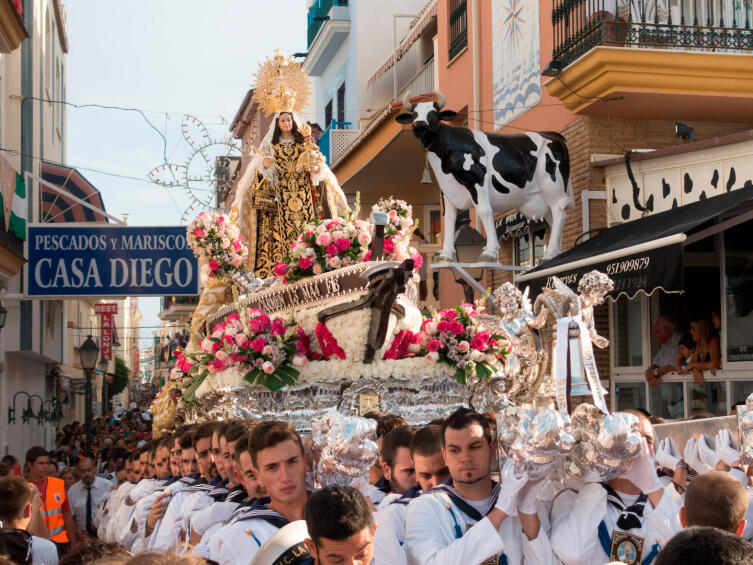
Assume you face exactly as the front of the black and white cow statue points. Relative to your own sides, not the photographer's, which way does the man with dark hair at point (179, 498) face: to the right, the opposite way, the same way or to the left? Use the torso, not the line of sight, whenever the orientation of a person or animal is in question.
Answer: to the left

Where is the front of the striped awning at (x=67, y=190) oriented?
to the viewer's right

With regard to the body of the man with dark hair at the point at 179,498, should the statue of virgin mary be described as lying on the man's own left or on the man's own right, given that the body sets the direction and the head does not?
on the man's own left

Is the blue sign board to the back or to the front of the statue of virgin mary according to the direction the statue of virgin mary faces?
to the back

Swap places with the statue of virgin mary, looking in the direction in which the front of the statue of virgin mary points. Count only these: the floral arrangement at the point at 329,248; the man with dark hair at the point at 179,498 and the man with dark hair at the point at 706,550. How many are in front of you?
3

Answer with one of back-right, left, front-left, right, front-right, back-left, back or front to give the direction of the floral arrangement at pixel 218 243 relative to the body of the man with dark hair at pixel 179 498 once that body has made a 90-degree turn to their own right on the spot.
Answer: back-right

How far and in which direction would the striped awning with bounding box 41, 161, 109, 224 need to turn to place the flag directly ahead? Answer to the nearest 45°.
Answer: approximately 90° to its right

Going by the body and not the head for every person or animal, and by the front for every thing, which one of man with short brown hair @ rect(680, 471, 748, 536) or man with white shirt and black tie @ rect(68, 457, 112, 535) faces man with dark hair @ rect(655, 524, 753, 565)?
man with white shirt and black tie @ rect(68, 457, 112, 535)

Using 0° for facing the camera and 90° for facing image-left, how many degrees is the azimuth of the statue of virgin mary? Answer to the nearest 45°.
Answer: approximately 0°

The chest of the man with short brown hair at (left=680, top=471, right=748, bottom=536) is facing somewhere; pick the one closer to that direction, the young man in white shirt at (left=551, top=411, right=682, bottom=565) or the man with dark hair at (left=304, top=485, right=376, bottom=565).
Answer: the young man in white shirt
